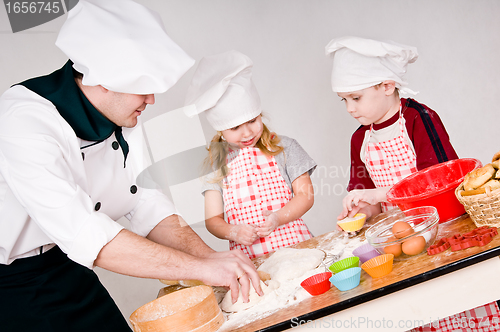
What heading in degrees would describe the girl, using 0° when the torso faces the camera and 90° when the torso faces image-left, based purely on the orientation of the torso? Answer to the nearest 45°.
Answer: approximately 0°

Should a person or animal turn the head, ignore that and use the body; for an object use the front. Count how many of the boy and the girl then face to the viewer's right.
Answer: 0

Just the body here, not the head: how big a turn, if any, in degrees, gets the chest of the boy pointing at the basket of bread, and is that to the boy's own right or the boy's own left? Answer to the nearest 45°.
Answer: approximately 45° to the boy's own left

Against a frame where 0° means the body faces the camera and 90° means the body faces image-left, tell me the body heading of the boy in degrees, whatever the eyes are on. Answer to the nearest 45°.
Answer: approximately 45°

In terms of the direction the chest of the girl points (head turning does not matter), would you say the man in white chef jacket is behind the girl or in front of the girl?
in front

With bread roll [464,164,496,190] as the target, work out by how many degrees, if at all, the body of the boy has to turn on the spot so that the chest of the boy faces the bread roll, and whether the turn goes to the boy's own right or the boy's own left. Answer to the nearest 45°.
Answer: approximately 45° to the boy's own left

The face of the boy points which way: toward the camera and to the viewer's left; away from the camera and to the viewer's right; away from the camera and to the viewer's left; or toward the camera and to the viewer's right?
toward the camera and to the viewer's left
